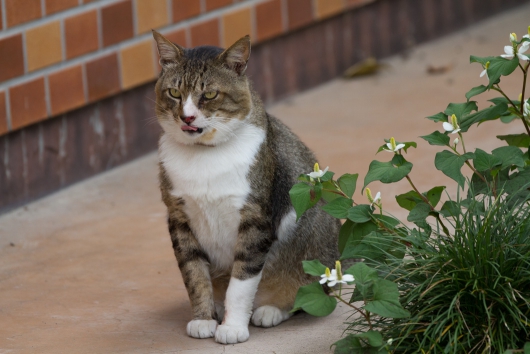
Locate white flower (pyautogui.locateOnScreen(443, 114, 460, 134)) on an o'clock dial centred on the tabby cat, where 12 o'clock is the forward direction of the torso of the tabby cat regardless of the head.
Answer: The white flower is roughly at 8 o'clock from the tabby cat.

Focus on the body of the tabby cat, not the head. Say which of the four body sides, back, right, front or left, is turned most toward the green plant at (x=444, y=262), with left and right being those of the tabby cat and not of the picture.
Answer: left

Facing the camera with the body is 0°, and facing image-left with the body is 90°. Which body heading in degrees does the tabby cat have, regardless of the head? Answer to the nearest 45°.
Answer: approximately 45°
